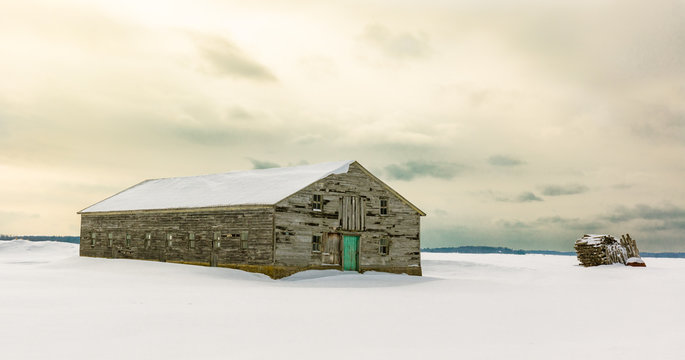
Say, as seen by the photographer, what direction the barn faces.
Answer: facing the viewer and to the right of the viewer
